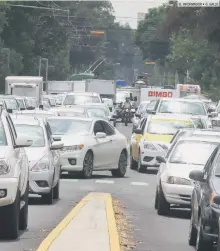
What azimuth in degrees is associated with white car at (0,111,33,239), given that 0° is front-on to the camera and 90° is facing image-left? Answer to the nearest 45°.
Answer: approximately 0°

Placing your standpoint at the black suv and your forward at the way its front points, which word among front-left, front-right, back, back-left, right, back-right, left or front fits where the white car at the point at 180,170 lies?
back

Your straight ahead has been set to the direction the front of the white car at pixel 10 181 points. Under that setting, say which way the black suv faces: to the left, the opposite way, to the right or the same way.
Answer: the same way

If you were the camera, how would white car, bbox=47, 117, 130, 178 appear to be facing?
facing the viewer and to the left of the viewer

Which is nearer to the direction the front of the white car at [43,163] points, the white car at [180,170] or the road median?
the road median

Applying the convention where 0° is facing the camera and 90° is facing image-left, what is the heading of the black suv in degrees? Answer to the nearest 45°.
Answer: approximately 0°

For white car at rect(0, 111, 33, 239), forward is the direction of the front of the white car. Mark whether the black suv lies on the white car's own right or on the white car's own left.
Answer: on the white car's own left

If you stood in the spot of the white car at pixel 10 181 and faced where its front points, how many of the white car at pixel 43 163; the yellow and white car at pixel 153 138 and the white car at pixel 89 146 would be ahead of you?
0

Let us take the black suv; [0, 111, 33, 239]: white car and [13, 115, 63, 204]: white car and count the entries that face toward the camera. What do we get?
3

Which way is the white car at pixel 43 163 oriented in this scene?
toward the camera

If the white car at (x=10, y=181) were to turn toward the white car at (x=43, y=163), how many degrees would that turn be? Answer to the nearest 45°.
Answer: approximately 180°

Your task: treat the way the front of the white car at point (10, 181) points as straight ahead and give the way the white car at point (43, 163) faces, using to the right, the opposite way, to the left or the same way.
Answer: the same way

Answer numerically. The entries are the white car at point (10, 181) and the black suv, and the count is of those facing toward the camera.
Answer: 2
